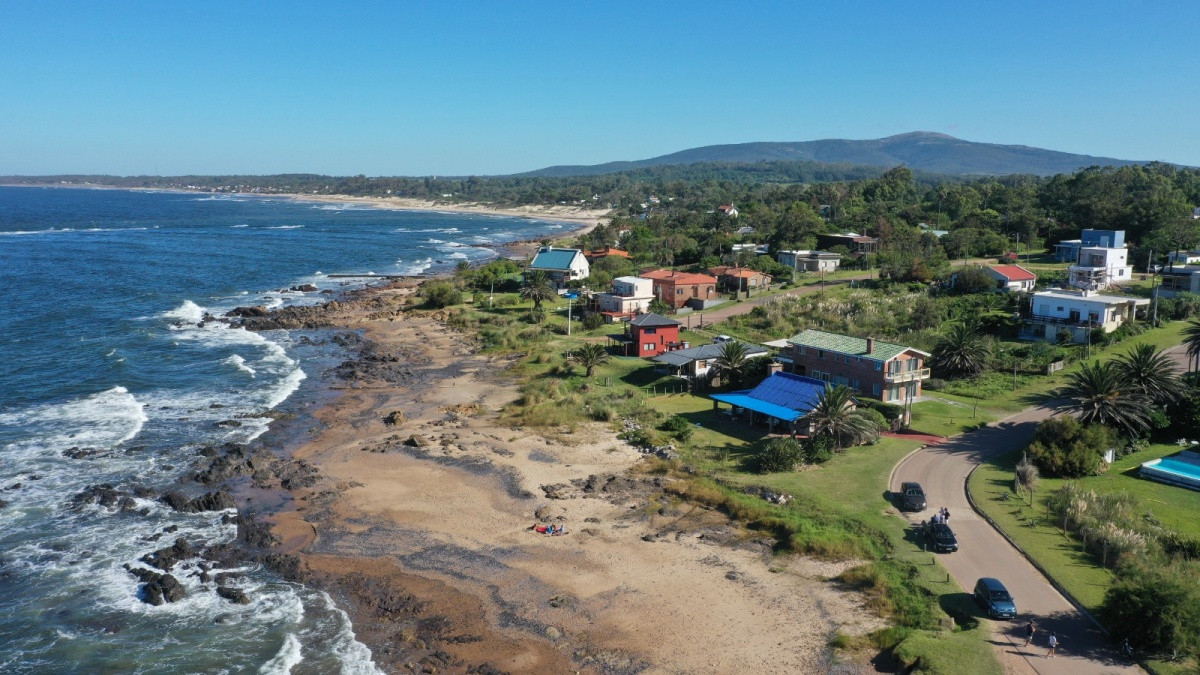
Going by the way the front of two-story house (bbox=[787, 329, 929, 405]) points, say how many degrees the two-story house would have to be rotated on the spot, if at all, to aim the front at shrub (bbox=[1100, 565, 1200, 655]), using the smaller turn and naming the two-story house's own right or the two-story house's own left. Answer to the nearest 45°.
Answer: approximately 45° to the two-story house's own right

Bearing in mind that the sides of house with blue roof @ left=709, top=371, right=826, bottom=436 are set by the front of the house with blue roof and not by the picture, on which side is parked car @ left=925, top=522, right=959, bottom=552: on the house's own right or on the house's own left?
on the house's own left

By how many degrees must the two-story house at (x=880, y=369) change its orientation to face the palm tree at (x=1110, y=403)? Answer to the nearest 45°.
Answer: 0° — it already faces it

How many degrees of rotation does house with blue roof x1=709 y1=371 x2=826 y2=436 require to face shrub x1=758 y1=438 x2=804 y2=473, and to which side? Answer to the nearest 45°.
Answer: approximately 45° to its left

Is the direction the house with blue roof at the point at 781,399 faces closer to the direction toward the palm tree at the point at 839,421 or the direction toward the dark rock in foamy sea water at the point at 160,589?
the dark rock in foamy sea water
